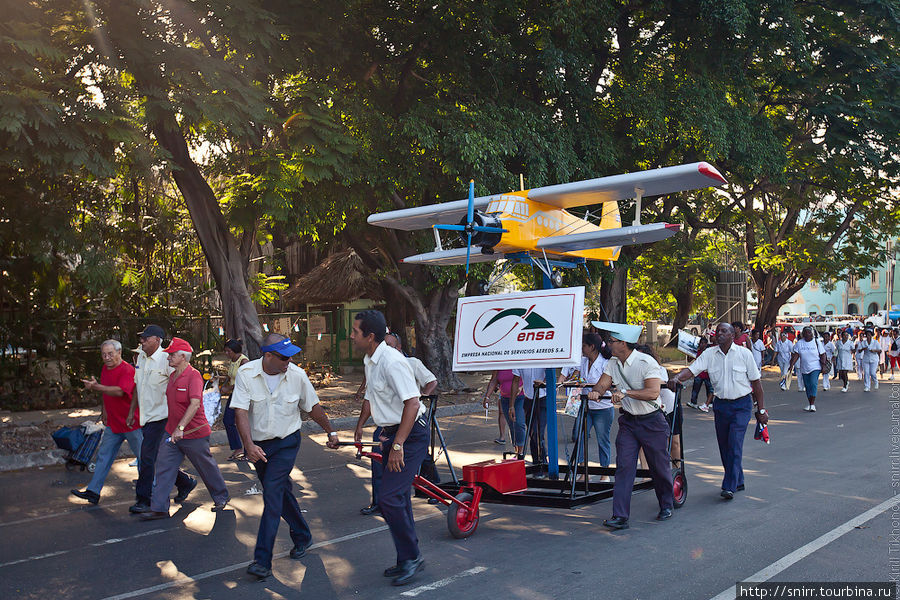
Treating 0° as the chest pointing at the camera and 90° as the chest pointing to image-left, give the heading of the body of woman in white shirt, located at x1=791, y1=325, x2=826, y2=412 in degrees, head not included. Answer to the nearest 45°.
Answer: approximately 0°

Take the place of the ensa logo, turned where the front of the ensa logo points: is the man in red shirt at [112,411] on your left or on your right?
on your right

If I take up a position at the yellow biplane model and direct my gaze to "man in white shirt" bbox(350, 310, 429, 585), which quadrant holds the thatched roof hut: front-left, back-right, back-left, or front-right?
back-right

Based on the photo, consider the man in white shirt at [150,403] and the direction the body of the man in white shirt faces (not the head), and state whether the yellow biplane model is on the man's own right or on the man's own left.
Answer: on the man's own left

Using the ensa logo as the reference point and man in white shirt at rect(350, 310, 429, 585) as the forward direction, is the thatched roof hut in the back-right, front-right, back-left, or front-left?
back-right

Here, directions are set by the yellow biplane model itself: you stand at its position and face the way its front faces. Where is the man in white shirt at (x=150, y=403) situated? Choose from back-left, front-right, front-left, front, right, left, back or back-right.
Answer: front-right

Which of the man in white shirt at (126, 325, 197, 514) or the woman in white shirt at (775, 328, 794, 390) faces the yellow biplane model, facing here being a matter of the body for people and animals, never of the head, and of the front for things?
the woman in white shirt at (775, 328, 794, 390)

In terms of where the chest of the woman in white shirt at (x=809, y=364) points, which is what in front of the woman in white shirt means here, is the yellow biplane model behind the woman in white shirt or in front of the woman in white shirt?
in front

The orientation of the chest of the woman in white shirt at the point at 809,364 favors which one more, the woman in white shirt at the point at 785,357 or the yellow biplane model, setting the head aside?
the yellow biplane model

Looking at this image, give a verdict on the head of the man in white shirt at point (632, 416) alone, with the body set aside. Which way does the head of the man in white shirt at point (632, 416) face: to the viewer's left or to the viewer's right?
to the viewer's left
